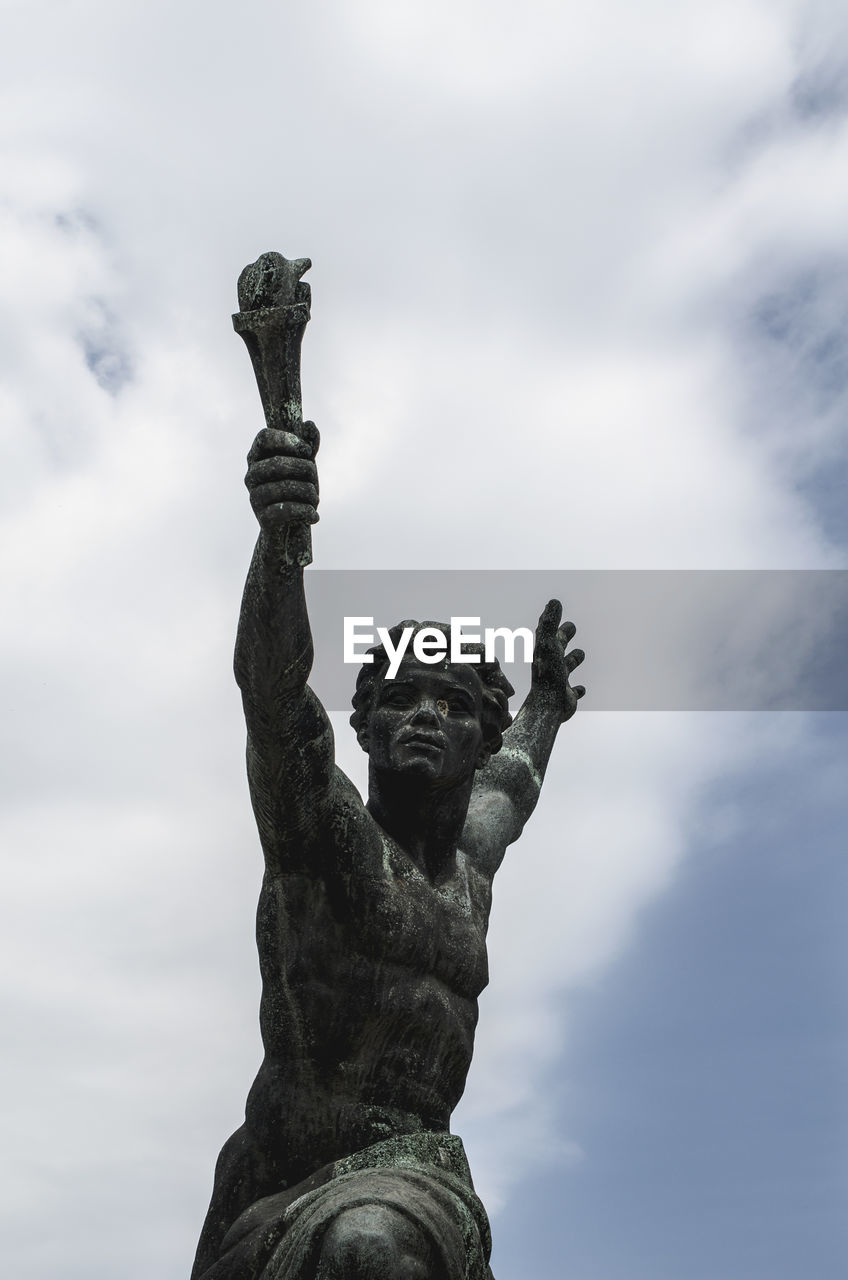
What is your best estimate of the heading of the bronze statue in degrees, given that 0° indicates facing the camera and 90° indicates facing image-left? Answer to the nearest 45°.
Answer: approximately 315°
